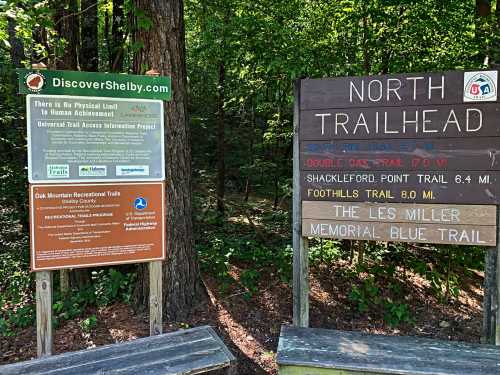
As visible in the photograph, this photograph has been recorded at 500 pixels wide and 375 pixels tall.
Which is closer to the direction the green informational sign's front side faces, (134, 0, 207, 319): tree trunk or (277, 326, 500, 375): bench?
the bench

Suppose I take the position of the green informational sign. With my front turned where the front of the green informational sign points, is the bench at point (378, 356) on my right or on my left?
on my left

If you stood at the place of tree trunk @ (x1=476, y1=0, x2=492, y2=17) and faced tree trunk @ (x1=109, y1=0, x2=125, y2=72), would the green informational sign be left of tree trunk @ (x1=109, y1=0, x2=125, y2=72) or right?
left

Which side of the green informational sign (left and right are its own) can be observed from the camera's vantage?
front

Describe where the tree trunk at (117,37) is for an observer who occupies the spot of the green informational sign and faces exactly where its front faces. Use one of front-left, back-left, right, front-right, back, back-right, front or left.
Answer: back

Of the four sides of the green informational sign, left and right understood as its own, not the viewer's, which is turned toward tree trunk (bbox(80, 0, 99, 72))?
back

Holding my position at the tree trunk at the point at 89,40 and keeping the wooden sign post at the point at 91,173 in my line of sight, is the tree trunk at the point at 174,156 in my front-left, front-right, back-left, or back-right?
front-left

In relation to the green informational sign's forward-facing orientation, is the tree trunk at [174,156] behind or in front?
behind

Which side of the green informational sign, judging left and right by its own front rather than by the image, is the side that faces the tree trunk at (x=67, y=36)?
back

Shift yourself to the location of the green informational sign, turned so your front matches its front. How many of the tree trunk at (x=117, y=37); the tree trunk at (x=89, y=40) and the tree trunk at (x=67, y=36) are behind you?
3
